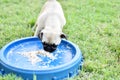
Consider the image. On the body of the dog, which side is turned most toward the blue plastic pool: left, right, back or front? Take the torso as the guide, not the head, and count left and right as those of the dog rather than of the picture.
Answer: front
